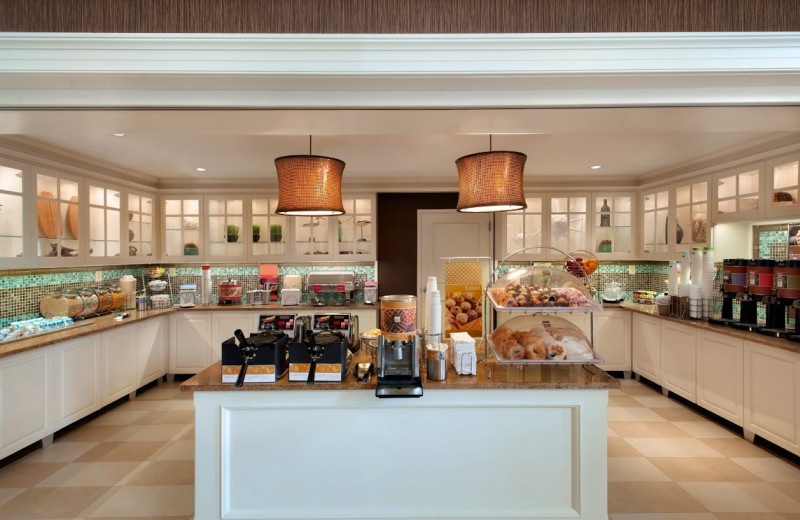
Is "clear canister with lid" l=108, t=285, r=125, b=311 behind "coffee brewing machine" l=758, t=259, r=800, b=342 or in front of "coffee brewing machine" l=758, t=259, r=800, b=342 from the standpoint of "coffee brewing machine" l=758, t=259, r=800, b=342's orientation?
in front

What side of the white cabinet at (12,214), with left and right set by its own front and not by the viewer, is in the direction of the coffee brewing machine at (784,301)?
front

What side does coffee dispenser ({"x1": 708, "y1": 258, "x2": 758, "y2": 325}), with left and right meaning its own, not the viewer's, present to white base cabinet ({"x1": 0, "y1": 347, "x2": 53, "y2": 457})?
front

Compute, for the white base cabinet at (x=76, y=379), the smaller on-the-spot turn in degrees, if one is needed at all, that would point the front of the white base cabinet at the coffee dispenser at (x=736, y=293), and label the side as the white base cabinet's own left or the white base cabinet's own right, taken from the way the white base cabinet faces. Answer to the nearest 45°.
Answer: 0° — it already faces it

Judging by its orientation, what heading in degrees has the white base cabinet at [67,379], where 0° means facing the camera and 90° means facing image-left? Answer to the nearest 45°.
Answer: approximately 315°

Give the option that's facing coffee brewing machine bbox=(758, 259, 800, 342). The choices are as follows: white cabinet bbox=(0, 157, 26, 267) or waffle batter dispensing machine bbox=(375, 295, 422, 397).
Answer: the white cabinet

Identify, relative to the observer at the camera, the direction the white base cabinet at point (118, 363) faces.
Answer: facing the viewer and to the right of the viewer

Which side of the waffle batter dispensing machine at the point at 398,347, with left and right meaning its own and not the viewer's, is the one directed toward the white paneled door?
back

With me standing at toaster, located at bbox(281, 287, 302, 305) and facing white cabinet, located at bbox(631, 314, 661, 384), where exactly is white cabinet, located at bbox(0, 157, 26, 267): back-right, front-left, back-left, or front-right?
back-right

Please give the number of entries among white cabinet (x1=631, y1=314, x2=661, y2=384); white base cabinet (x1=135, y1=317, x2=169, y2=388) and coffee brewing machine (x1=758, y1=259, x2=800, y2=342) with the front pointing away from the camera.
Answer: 0

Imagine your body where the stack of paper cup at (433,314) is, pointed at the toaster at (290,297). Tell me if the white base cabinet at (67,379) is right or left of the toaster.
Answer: left

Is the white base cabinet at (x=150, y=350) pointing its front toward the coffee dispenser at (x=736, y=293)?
yes

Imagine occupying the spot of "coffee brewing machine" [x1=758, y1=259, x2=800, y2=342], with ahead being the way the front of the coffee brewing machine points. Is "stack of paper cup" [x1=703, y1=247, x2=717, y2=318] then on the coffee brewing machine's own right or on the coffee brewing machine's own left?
on the coffee brewing machine's own right

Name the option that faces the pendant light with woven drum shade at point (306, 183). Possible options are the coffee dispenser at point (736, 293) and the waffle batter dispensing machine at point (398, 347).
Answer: the coffee dispenser at point (736, 293)

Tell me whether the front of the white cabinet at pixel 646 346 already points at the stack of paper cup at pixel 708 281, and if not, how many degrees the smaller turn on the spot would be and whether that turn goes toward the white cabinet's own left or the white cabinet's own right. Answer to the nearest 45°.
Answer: approximately 90° to the white cabinet's own left

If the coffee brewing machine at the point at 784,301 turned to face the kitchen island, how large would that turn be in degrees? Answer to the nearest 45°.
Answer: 0° — it already faces it
